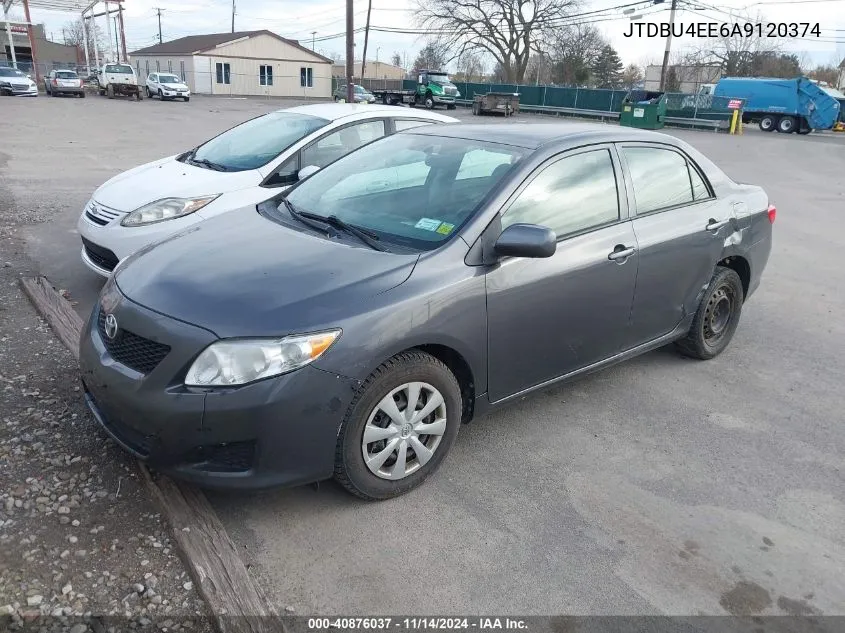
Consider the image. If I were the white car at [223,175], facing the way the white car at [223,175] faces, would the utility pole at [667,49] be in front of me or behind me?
behind

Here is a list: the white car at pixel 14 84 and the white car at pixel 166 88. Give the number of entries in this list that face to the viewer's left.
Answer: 0

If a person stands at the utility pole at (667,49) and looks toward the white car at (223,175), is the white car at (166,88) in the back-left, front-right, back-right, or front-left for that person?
front-right

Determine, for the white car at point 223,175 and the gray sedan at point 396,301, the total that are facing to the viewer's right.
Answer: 0

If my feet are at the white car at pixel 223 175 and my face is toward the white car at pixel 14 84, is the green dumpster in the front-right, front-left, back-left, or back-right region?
front-right

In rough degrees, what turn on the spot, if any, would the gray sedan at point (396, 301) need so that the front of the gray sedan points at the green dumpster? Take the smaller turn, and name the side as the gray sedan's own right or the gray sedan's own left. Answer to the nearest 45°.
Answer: approximately 135° to the gray sedan's own right

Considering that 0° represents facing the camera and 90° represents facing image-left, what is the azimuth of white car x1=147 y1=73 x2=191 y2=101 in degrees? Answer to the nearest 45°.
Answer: approximately 315°

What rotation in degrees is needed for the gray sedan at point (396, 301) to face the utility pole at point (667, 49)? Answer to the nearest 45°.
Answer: approximately 135° to its right

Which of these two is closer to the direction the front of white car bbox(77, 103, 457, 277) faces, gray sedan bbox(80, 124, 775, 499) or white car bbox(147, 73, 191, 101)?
the gray sedan

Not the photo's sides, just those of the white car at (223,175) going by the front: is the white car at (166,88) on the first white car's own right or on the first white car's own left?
on the first white car's own right

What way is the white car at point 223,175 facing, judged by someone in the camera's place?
facing the viewer and to the left of the viewer
